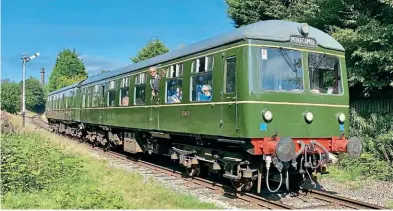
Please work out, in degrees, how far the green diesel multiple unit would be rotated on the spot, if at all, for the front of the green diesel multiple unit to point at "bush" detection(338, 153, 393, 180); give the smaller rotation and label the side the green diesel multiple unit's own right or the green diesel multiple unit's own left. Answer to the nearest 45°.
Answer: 0° — it already faces it

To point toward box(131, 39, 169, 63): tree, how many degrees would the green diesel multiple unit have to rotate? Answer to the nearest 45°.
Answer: approximately 135° to its left

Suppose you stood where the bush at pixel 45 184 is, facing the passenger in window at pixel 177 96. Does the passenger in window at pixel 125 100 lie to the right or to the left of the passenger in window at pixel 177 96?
left

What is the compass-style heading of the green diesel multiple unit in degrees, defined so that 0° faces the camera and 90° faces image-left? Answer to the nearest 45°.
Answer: approximately 315°

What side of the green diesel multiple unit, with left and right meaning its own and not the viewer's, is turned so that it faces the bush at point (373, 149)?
left
